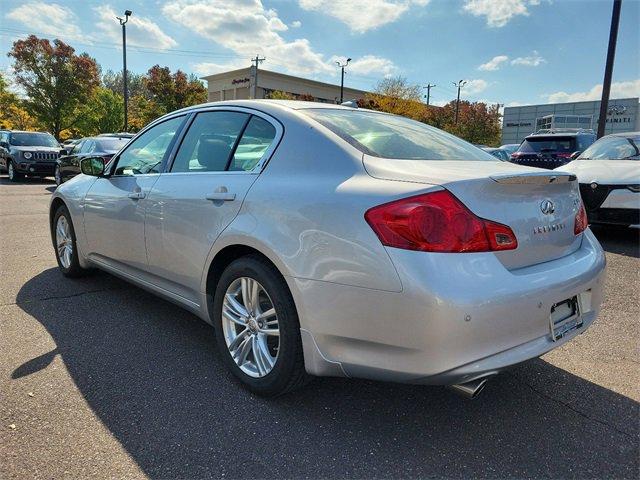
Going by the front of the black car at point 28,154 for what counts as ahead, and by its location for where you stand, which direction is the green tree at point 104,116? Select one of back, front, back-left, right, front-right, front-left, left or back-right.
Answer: back-left

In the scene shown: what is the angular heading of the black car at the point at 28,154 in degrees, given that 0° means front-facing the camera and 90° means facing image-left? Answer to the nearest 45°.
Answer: approximately 315°

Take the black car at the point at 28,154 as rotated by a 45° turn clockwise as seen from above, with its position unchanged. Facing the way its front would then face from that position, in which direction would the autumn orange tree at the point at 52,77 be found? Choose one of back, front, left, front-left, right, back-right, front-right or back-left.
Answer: back

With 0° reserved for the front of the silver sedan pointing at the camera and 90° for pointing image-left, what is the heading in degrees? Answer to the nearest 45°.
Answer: approximately 135°

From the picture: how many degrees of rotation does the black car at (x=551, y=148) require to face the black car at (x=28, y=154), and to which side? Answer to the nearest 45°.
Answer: approximately 135° to its left

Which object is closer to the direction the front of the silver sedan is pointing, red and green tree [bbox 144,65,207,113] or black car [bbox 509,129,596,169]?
the red and green tree

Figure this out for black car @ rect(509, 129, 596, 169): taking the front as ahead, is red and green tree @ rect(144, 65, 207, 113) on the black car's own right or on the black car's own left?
on the black car's own left

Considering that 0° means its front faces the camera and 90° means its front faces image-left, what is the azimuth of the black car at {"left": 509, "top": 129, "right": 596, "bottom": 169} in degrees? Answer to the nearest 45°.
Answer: approximately 225°

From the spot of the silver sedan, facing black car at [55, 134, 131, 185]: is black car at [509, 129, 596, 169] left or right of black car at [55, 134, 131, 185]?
right

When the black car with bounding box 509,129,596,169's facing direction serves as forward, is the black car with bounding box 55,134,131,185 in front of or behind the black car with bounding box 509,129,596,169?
behind
